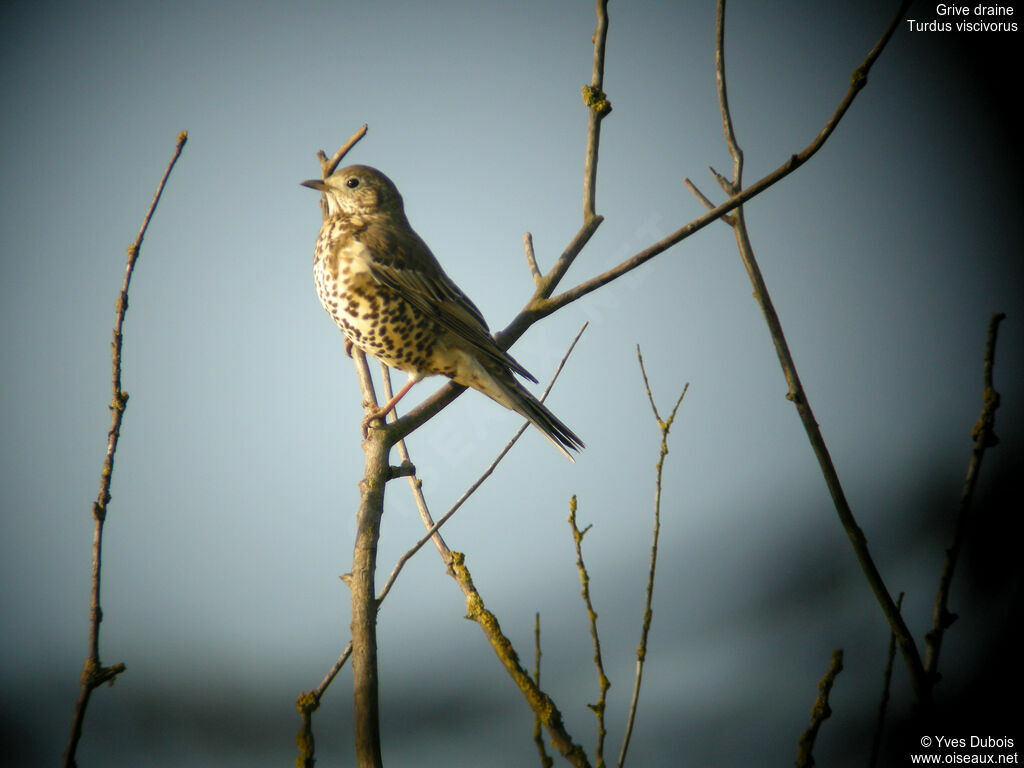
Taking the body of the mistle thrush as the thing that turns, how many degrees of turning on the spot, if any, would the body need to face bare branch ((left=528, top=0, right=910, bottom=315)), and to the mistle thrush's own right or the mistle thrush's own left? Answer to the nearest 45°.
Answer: approximately 135° to the mistle thrush's own left

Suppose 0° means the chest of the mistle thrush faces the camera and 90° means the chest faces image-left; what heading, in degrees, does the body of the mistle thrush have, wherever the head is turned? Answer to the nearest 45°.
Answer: approximately 90°

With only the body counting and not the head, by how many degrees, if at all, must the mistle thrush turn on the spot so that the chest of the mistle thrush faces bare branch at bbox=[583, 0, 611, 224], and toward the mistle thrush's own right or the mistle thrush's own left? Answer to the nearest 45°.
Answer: approximately 135° to the mistle thrush's own left

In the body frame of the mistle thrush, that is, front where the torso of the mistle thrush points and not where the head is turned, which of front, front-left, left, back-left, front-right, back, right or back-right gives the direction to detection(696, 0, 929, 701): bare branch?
back-left

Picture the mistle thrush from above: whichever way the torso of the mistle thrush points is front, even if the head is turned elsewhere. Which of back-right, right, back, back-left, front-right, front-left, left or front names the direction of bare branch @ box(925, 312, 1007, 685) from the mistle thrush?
back-left
